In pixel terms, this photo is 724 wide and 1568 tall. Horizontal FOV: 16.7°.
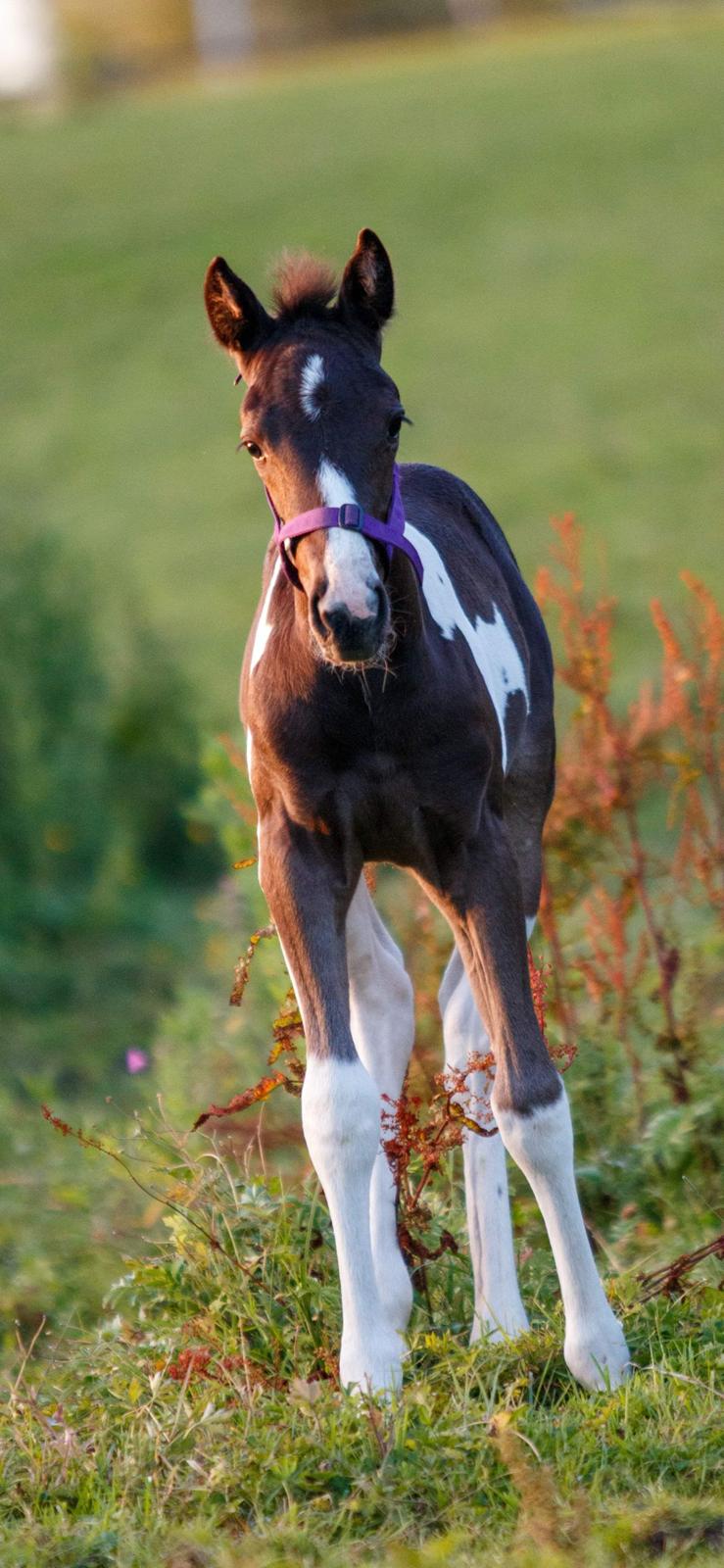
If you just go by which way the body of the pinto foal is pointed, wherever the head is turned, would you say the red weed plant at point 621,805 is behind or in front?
behind

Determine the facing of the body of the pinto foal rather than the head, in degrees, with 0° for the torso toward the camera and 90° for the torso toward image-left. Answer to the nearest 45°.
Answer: approximately 0°
